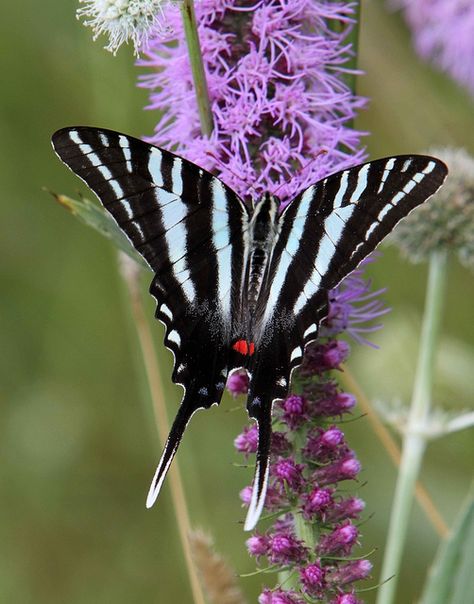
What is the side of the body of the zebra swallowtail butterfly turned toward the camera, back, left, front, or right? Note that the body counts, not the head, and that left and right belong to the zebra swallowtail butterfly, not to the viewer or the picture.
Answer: back

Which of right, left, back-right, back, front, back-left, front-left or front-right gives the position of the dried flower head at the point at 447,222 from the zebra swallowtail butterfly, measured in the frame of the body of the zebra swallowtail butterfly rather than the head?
front-right

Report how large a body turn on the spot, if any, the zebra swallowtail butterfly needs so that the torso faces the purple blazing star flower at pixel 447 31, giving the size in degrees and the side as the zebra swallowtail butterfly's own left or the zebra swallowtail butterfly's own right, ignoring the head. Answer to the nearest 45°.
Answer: approximately 45° to the zebra swallowtail butterfly's own right
